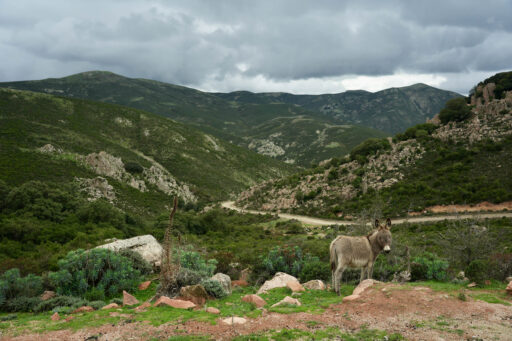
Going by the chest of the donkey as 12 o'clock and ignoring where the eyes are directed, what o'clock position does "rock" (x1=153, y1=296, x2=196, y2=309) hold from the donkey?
The rock is roughly at 5 o'clock from the donkey.

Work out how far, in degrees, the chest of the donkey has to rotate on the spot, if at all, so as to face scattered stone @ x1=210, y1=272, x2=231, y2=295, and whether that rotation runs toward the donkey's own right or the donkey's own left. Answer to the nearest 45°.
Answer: approximately 180°

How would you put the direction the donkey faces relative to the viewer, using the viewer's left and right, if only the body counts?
facing to the right of the viewer

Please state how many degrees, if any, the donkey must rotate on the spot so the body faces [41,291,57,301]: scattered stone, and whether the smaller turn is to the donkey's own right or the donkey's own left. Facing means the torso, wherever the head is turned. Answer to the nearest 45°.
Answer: approximately 180°

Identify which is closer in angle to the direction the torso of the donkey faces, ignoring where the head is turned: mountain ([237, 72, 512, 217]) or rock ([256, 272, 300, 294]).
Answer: the mountain

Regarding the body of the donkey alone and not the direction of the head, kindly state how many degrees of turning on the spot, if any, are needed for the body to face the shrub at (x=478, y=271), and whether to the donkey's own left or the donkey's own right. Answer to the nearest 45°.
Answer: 0° — it already faces it

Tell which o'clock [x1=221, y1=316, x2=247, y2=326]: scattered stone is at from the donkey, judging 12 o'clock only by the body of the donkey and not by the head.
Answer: The scattered stone is roughly at 4 o'clock from the donkey.

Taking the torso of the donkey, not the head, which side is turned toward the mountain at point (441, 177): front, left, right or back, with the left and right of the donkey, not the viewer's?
left
